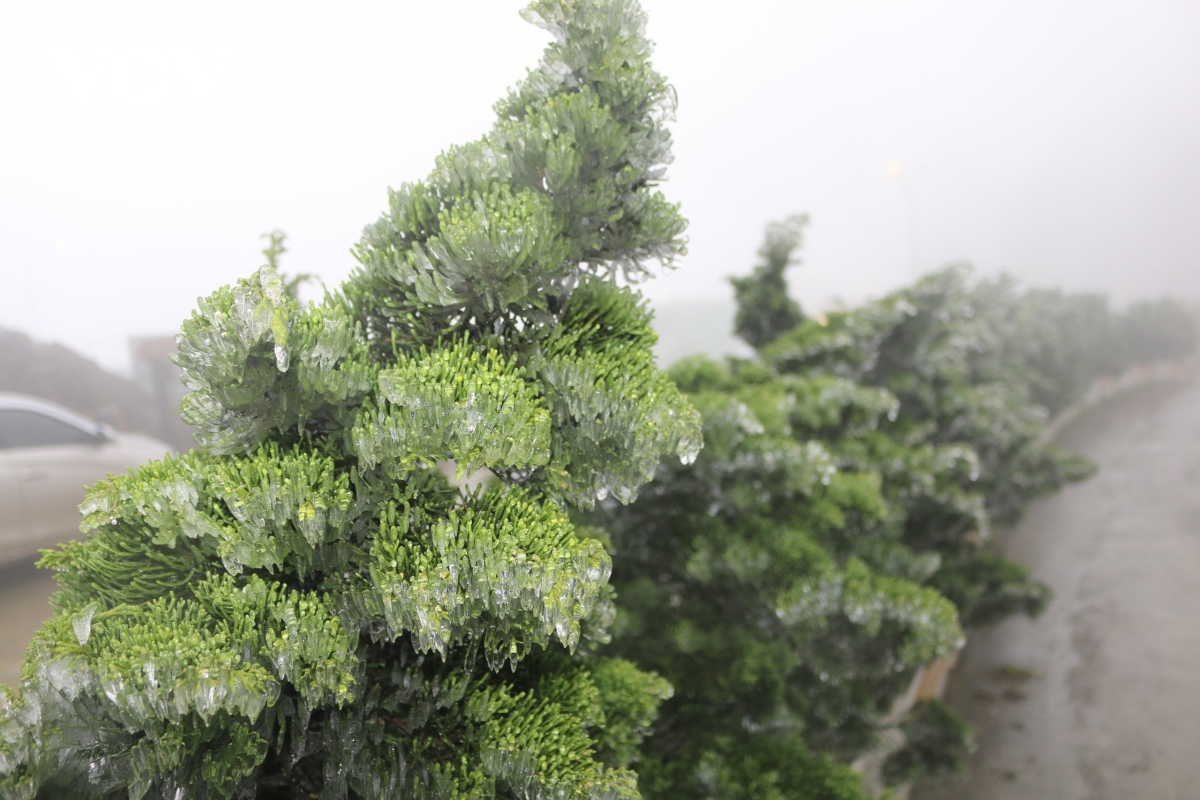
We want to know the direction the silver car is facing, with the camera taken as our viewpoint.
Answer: facing to the right of the viewer

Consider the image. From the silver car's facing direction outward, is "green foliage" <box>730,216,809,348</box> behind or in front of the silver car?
in front

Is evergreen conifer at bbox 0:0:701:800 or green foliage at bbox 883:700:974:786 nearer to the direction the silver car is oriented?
the green foliage

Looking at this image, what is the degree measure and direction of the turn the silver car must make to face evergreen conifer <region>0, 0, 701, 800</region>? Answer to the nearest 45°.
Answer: approximately 45° to its right

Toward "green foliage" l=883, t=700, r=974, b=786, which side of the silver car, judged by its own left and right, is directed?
front

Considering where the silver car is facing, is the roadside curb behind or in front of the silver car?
in front

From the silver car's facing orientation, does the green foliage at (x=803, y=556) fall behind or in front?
in front

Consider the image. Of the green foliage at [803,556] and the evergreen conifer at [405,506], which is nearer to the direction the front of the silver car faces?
the green foliage
